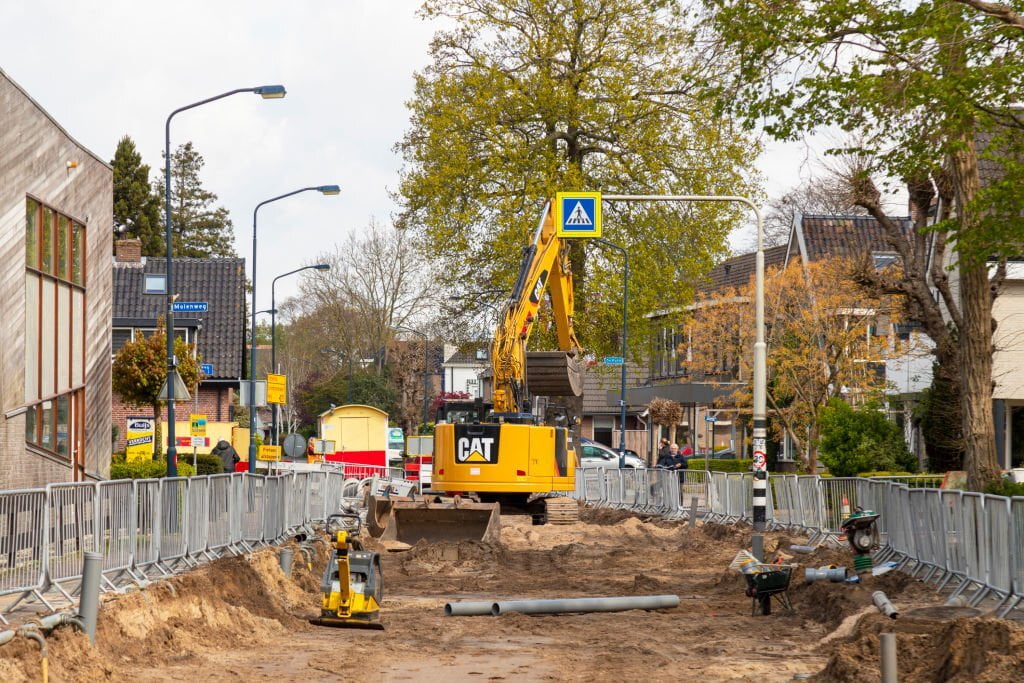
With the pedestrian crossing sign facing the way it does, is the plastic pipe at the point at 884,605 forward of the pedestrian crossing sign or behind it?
forward

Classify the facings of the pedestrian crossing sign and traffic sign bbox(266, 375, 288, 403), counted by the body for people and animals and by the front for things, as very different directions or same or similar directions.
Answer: same or similar directions

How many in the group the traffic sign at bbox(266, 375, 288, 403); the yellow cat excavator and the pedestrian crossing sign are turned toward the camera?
2

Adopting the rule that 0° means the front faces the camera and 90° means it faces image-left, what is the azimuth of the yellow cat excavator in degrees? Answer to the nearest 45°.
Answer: approximately 225°

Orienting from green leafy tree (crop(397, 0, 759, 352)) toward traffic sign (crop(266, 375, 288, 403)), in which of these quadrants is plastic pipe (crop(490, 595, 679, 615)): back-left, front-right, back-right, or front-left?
front-left

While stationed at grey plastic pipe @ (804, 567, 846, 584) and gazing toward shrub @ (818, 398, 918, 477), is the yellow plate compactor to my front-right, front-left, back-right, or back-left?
back-left

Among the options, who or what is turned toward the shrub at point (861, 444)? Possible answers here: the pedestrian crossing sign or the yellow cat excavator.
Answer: the yellow cat excavator

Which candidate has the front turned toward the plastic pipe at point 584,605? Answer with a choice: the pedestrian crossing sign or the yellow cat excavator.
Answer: the pedestrian crossing sign

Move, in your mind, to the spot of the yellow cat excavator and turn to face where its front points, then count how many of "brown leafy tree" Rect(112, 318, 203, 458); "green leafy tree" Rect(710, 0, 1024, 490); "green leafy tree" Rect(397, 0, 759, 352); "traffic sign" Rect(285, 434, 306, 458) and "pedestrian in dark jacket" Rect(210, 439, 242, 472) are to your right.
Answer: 1

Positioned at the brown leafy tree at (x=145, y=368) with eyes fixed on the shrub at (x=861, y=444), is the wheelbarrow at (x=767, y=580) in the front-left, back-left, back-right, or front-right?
front-right

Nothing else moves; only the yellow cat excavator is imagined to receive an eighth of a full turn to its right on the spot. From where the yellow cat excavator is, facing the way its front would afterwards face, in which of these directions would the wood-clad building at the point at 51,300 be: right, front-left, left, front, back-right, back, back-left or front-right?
back-right

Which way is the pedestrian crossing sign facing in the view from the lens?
facing the viewer

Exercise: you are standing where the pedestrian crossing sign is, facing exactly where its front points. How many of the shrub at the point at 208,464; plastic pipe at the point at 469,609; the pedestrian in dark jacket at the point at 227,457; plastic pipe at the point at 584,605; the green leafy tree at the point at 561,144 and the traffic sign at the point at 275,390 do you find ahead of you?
2

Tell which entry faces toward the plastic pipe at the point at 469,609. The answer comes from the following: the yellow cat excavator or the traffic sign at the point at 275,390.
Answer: the traffic sign

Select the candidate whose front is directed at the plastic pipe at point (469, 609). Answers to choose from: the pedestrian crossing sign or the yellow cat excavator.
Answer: the pedestrian crossing sign

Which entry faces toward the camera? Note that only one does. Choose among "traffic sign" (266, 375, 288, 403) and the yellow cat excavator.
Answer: the traffic sign

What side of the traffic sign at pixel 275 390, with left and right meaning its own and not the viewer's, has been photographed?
front
